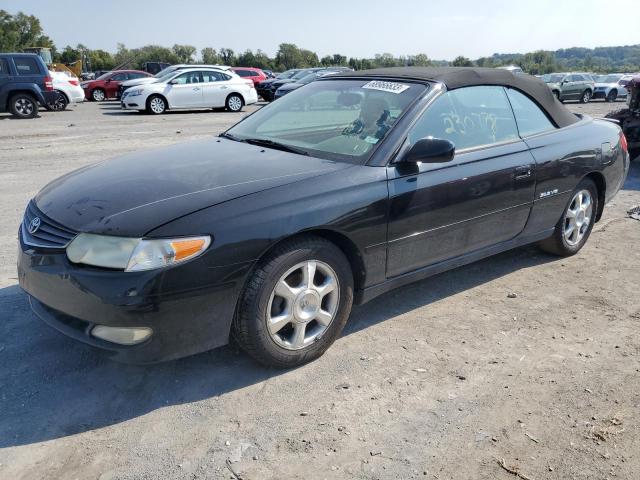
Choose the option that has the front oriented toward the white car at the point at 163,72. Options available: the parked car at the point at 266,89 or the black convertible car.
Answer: the parked car

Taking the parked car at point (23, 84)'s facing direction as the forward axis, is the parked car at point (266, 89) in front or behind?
behind

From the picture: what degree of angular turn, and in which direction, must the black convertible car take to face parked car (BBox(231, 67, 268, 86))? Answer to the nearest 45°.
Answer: approximately 135° to its right

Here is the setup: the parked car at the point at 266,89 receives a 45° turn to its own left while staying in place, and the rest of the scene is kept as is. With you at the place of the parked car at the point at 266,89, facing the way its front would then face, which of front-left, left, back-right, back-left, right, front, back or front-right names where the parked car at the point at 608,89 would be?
left

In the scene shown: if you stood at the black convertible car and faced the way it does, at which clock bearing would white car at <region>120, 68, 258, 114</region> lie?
The white car is roughly at 4 o'clock from the black convertible car.

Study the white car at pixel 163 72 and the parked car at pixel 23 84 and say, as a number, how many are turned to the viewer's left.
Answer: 2

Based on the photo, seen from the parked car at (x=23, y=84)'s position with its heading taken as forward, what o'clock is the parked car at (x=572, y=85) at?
the parked car at (x=572, y=85) is roughly at 6 o'clock from the parked car at (x=23, y=84).

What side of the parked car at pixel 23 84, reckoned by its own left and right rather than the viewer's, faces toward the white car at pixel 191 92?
back

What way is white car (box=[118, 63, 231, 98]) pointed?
to the viewer's left

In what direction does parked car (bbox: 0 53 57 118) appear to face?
to the viewer's left

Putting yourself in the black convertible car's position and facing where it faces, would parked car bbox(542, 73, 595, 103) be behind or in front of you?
behind
